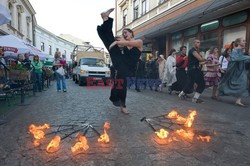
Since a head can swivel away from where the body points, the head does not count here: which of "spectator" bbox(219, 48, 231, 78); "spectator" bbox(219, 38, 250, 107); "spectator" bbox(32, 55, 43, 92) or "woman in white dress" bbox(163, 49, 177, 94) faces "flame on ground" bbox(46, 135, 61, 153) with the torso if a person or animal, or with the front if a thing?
"spectator" bbox(32, 55, 43, 92)

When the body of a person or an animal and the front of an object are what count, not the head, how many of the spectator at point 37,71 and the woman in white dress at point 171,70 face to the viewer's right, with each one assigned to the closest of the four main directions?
1

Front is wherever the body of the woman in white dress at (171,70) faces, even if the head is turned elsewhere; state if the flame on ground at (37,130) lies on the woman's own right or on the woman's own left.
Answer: on the woman's own right

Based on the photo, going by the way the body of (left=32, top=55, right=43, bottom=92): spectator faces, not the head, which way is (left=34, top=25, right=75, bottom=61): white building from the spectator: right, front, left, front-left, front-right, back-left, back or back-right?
back

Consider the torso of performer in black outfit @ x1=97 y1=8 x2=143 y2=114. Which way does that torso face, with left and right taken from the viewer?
facing the viewer and to the left of the viewer

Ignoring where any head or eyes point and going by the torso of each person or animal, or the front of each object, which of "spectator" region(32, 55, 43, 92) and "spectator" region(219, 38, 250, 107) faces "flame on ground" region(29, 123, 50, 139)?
"spectator" region(32, 55, 43, 92)

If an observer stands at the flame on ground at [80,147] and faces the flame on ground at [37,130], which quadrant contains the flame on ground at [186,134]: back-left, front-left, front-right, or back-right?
back-right

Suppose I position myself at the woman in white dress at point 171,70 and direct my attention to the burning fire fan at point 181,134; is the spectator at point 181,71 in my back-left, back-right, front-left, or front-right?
front-left

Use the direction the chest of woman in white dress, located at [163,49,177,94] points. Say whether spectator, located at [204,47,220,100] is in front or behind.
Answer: in front

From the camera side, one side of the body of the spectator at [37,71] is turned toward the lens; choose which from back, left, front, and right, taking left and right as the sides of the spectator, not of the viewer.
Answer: front

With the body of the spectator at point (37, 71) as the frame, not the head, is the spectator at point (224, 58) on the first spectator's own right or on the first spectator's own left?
on the first spectator's own left
